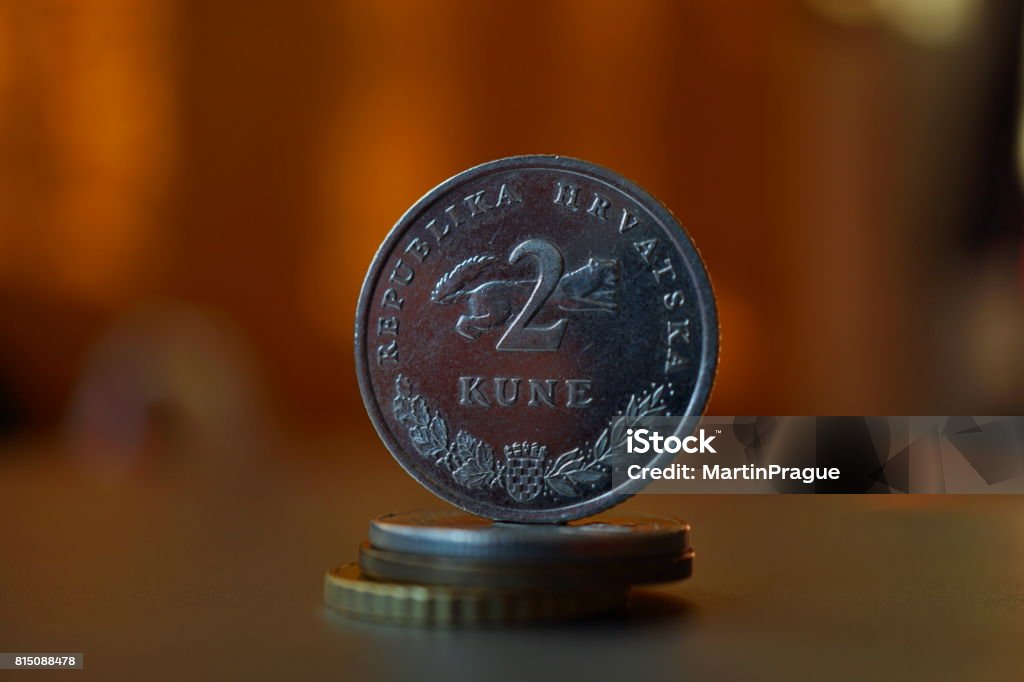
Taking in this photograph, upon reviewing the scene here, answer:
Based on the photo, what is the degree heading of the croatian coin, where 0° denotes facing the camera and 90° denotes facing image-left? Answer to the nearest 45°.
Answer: approximately 0°
